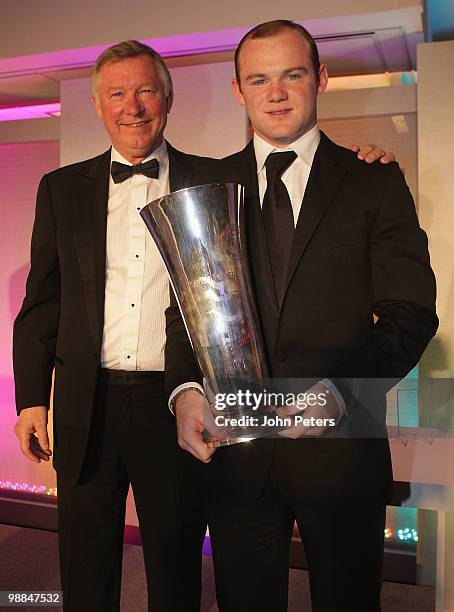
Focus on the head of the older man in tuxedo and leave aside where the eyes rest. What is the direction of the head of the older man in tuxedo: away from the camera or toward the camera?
toward the camera

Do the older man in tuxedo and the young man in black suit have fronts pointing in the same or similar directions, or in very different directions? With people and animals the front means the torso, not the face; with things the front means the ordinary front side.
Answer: same or similar directions

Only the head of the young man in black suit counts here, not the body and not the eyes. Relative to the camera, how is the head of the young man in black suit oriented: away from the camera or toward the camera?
toward the camera

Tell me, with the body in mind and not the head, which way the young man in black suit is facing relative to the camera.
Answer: toward the camera

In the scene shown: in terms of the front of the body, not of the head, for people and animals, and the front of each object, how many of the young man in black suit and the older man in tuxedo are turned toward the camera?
2

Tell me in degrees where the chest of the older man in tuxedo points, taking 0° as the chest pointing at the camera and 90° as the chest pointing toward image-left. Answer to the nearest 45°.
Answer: approximately 0°
